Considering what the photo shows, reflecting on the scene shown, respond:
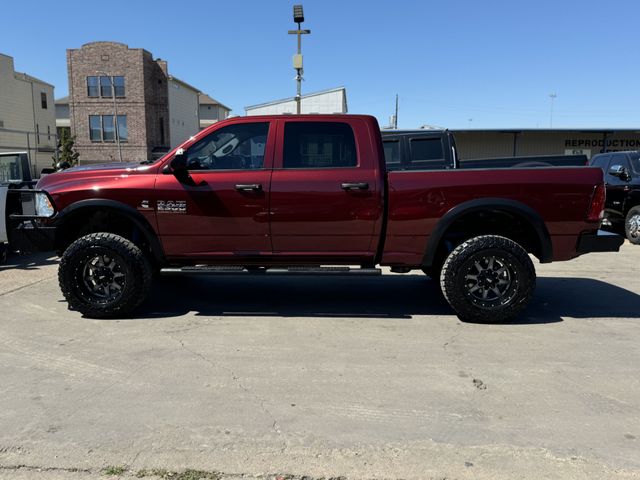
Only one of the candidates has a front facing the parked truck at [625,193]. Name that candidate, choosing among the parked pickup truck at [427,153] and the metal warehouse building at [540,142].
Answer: the metal warehouse building

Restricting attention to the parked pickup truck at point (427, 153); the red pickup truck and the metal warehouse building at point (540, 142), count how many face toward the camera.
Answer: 1

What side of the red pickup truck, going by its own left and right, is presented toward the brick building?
right

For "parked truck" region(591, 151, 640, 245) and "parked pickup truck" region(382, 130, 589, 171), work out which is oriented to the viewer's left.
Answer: "parked pickup truck" region(382, 130, 589, 171)

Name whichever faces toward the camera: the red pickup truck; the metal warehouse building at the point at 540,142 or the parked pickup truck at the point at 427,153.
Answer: the metal warehouse building

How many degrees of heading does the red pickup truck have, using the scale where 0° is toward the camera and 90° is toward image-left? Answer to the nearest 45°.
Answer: approximately 90°

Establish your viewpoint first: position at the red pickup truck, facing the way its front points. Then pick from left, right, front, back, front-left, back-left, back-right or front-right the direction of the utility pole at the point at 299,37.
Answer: right

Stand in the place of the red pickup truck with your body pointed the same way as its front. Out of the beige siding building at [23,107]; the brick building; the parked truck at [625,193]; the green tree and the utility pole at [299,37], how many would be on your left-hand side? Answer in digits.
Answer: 0

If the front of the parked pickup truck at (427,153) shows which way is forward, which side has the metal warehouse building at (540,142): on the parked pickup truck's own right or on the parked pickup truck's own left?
on the parked pickup truck's own right

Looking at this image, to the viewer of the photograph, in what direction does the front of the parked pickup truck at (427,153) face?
facing to the left of the viewer

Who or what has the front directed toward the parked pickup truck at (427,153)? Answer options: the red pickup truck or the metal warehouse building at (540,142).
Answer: the metal warehouse building

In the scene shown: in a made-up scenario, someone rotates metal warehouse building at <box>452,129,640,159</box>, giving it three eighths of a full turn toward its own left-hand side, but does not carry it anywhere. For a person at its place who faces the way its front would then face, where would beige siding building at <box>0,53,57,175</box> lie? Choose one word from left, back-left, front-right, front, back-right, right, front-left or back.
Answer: back-left

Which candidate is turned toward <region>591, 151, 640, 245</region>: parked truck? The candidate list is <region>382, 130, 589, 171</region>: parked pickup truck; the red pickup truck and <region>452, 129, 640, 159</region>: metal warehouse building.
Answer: the metal warehouse building

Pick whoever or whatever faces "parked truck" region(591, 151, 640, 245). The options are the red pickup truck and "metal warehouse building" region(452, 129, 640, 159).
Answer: the metal warehouse building

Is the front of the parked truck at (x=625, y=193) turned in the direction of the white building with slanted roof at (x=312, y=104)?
no

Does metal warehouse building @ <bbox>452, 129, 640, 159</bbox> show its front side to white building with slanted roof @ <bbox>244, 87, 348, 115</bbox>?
no

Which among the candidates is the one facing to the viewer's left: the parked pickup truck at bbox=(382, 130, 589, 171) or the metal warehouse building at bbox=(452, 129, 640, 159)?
the parked pickup truck

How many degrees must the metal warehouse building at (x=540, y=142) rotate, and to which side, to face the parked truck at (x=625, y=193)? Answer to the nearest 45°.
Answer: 0° — it already faces it

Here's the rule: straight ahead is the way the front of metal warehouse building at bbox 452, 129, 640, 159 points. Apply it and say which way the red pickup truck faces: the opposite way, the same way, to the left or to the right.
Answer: to the right

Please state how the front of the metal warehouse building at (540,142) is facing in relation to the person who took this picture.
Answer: facing the viewer
